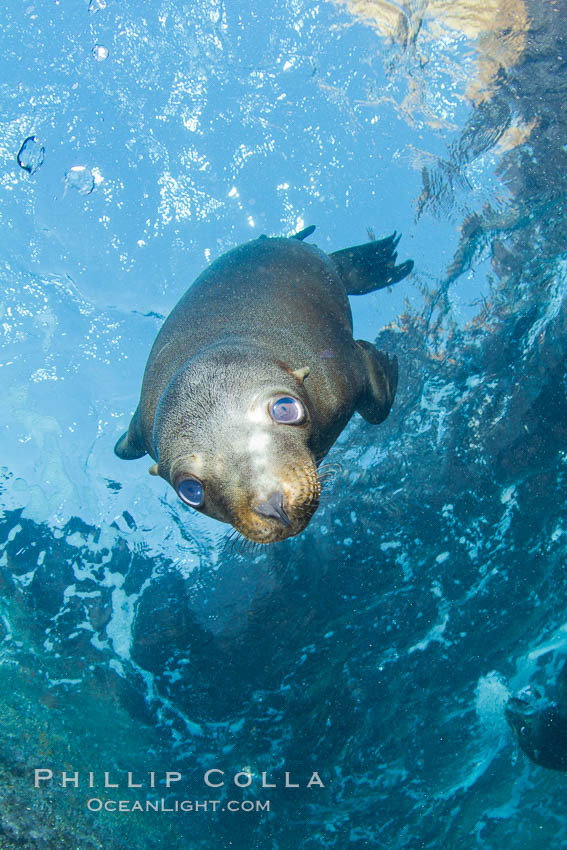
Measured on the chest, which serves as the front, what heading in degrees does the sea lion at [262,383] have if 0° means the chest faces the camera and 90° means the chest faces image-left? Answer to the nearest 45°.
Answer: approximately 0°
